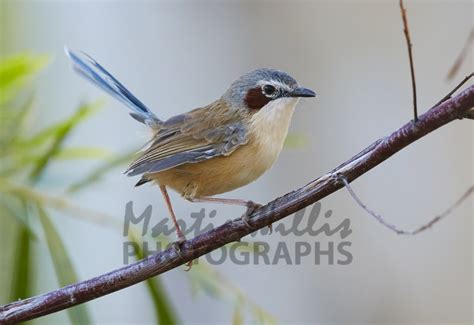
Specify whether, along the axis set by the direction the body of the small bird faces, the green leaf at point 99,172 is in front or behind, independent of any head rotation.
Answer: behind

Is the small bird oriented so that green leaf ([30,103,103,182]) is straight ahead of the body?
no

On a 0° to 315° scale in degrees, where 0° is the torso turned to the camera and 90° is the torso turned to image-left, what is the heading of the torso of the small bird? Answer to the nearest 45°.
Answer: approximately 270°

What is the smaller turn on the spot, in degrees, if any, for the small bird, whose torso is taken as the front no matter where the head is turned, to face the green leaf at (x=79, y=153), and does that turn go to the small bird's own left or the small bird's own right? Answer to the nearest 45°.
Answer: approximately 180°

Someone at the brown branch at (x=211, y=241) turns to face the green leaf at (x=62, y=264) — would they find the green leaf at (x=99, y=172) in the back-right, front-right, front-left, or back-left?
front-right

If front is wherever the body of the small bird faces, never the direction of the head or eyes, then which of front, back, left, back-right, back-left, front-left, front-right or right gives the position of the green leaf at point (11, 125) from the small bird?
back

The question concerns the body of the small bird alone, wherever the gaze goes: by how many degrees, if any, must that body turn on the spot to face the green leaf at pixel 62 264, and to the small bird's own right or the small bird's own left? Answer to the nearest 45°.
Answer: approximately 180°

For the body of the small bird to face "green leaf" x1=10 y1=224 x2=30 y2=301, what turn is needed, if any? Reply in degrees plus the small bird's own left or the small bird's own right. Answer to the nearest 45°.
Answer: approximately 180°

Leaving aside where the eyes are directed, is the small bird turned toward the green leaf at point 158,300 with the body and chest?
no
